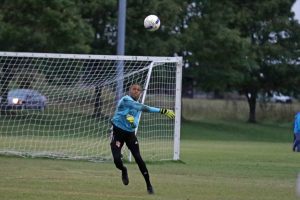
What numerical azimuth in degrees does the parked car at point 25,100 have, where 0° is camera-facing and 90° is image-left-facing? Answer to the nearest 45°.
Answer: approximately 45°

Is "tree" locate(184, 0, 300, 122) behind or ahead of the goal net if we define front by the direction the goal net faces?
behind

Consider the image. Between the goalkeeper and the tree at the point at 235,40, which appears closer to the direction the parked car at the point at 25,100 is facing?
the goalkeeper

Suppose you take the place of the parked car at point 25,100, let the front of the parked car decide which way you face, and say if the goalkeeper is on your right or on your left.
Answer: on your left

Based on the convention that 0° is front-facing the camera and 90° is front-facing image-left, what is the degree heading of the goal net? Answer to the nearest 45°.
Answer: approximately 0°

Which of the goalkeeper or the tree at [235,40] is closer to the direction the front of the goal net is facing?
the goalkeeper

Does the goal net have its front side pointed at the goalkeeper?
yes
